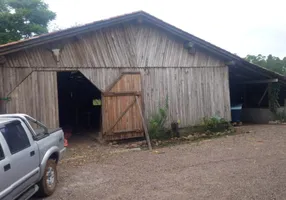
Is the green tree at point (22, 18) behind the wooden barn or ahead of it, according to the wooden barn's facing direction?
behind

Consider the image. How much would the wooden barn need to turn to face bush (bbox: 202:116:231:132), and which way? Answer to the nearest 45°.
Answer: approximately 90° to its left

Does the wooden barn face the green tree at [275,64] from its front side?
no

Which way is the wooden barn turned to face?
toward the camera

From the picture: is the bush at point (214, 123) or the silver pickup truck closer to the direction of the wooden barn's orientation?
the silver pickup truck

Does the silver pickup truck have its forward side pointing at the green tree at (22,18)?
no
